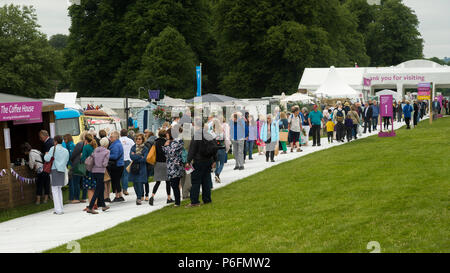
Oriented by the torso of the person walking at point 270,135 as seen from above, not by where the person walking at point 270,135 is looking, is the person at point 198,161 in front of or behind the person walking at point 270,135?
in front

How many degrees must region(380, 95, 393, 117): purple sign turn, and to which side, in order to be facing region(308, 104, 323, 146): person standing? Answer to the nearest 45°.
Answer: approximately 45° to its right

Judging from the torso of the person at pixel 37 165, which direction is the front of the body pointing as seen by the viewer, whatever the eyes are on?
to the viewer's left

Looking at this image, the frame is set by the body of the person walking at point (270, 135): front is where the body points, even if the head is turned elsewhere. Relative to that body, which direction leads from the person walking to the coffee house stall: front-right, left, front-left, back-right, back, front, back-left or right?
front-right

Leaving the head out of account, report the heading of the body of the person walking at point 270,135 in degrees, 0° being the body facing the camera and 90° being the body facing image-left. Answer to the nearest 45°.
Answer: approximately 0°

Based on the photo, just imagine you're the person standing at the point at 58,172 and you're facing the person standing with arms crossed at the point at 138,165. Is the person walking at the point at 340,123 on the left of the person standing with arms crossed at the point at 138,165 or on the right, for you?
left

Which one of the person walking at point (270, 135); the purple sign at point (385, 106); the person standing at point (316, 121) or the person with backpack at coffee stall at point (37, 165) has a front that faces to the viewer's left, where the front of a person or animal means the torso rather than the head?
the person with backpack at coffee stall at point (37, 165)

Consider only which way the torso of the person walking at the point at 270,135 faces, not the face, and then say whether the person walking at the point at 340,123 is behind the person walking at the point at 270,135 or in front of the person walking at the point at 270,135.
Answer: behind

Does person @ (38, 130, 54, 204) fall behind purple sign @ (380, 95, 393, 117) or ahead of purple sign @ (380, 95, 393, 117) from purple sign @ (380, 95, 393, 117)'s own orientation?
ahead

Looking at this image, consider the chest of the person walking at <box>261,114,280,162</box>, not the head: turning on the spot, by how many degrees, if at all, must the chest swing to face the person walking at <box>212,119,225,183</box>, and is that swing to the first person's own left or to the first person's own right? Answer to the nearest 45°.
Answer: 0° — they already face them
